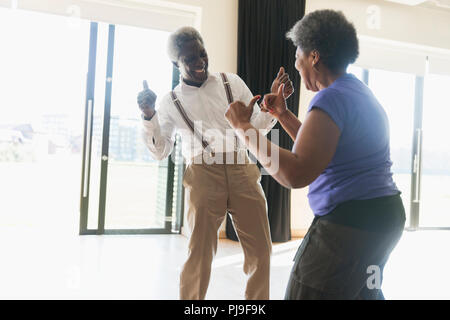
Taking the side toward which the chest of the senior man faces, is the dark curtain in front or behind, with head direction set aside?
behind

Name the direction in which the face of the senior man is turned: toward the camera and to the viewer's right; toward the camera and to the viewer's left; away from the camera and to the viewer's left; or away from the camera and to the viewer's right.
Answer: toward the camera and to the viewer's right

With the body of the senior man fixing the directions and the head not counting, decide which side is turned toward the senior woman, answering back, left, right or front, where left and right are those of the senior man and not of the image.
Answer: front

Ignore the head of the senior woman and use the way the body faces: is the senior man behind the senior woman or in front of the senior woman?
in front

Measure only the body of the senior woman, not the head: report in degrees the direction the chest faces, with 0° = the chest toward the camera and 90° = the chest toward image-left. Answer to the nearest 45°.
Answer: approximately 135°

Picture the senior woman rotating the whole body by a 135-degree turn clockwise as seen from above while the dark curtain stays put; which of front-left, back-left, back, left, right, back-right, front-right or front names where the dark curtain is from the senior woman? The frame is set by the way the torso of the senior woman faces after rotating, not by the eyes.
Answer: left

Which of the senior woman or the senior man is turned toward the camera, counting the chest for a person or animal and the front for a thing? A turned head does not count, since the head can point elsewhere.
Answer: the senior man

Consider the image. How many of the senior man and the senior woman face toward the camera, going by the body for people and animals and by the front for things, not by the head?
1

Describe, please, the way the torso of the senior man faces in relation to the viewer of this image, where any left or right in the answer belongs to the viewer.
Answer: facing the viewer
